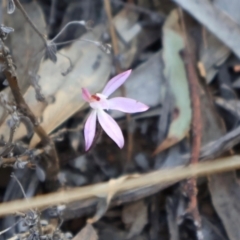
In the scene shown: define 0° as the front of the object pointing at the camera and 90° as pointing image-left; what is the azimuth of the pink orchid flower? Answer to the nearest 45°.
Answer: approximately 45°

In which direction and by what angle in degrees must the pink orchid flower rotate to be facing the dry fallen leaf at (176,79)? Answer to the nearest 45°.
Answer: approximately 180°
